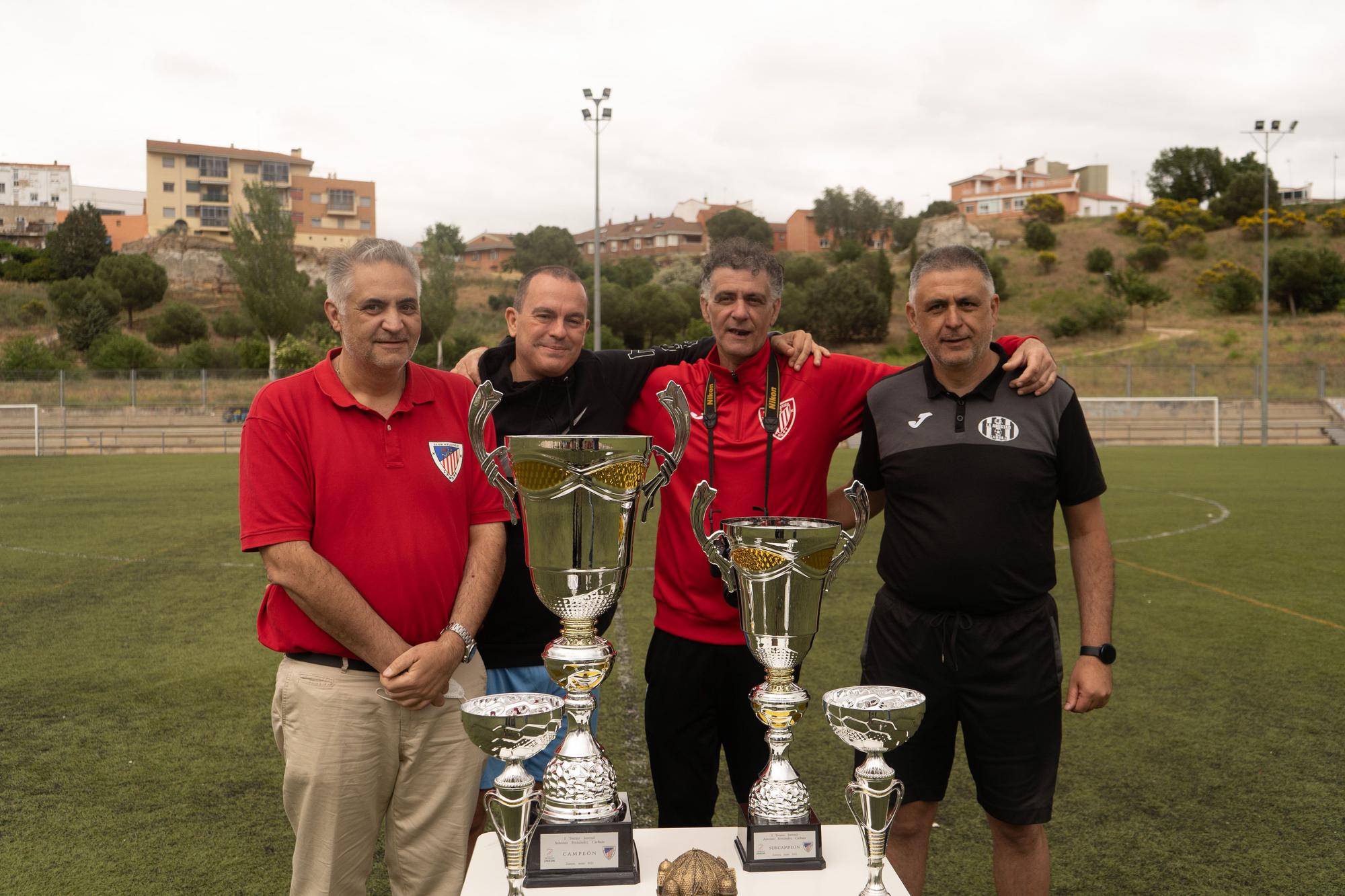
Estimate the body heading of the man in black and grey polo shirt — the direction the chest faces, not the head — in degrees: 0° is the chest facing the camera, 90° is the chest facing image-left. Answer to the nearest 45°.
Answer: approximately 0°

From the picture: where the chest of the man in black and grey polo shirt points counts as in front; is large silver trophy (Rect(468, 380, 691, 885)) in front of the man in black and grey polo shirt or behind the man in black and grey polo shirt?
in front

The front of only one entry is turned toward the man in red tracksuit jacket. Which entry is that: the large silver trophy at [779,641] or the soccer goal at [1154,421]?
the soccer goal

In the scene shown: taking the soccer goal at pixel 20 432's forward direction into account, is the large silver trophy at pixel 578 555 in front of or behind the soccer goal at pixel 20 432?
in front

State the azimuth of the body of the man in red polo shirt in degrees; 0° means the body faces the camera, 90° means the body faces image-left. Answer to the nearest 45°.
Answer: approximately 315°

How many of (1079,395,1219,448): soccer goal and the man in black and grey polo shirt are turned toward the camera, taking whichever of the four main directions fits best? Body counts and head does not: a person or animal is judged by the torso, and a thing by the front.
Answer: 2

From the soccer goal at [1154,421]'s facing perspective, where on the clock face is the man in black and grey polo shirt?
The man in black and grey polo shirt is roughly at 12 o'clock from the soccer goal.
